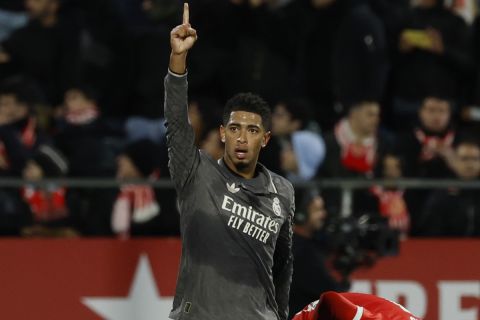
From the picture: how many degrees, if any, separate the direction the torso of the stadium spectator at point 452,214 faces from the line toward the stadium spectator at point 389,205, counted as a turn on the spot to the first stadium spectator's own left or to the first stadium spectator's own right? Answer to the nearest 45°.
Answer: approximately 45° to the first stadium spectator's own right

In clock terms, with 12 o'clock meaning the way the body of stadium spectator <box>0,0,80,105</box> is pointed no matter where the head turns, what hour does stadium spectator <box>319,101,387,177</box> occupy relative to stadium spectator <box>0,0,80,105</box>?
stadium spectator <box>319,101,387,177</box> is roughly at 10 o'clock from stadium spectator <box>0,0,80,105</box>.

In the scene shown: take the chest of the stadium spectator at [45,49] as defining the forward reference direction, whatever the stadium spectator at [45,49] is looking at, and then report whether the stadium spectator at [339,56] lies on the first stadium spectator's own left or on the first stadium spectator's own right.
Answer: on the first stadium spectator's own left

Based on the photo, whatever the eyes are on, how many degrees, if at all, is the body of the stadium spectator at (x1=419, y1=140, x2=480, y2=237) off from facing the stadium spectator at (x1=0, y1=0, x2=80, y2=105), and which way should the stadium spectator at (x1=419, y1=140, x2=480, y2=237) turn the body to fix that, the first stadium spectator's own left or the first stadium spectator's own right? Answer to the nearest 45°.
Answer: approximately 90° to the first stadium spectator's own right

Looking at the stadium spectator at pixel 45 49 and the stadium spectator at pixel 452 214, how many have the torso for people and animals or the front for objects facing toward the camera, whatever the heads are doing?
2

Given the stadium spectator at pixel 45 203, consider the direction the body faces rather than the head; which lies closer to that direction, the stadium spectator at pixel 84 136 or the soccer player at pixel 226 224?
the soccer player

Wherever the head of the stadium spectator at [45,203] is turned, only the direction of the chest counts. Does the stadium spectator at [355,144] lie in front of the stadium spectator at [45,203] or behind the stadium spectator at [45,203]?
behind
